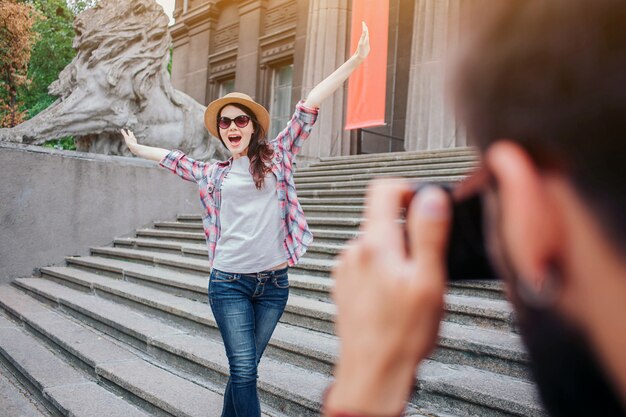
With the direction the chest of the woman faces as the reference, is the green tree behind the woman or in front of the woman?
behind

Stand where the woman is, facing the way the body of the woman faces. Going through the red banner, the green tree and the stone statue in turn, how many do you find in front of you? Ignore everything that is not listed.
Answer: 0

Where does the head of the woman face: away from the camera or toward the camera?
toward the camera

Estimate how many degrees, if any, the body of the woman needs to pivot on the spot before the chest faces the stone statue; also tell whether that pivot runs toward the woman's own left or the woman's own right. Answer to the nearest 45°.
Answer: approximately 180°

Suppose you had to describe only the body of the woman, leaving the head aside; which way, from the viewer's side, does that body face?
toward the camera

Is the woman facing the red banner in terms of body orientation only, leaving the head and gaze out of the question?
no
